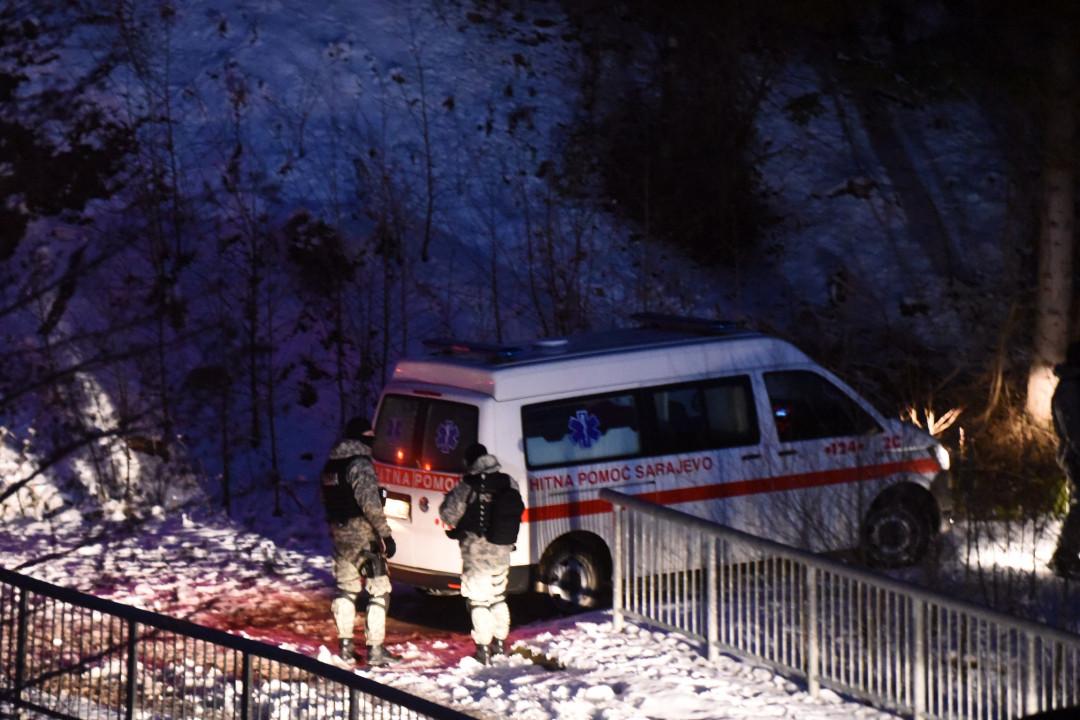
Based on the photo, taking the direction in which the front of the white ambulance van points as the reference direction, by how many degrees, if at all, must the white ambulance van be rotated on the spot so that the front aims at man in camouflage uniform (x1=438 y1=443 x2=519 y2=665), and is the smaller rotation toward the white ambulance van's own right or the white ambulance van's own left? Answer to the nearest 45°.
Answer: approximately 180°

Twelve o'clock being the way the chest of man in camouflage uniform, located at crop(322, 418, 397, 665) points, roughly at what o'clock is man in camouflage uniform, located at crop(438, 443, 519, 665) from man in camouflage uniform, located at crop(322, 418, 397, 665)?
man in camouflage uniform, located at crop(438, 443, 519, 665) is roughly at 2 o'clock from man in camouflage uniform, located at crop(322, 418, 397, 665).

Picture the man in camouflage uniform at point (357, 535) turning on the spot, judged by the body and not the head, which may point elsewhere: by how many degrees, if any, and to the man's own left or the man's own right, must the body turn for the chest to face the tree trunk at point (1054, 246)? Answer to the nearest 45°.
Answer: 0° — they already face it

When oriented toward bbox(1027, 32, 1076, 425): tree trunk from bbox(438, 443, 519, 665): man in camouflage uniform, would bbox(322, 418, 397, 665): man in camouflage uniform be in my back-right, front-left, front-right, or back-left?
back-left

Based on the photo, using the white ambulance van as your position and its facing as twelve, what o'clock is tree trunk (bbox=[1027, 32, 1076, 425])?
The tree trunk is roughly at 12 o'clock from the white ambulance van.

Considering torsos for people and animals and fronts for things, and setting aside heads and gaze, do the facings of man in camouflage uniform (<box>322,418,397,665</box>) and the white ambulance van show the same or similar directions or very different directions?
same or similar directions

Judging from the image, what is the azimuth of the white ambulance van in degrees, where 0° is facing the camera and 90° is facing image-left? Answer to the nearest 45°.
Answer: approximately 225°

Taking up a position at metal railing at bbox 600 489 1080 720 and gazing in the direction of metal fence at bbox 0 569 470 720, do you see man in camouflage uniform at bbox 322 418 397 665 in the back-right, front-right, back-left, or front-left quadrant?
front-right

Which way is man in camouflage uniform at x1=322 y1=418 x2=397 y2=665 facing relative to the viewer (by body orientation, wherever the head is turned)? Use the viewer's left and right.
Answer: facing away from the viewer and to the right of the viewer

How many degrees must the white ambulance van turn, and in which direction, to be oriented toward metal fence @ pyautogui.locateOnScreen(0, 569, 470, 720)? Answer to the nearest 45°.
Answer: approximately 180°

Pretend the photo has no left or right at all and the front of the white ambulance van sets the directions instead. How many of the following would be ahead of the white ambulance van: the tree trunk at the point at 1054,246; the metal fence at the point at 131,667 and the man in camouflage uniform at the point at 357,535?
1

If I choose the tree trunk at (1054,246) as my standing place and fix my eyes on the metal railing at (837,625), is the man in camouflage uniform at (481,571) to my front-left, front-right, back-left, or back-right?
front-right

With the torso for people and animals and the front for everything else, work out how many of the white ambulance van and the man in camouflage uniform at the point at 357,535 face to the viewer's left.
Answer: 0

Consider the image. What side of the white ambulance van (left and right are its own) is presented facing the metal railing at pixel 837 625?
right
